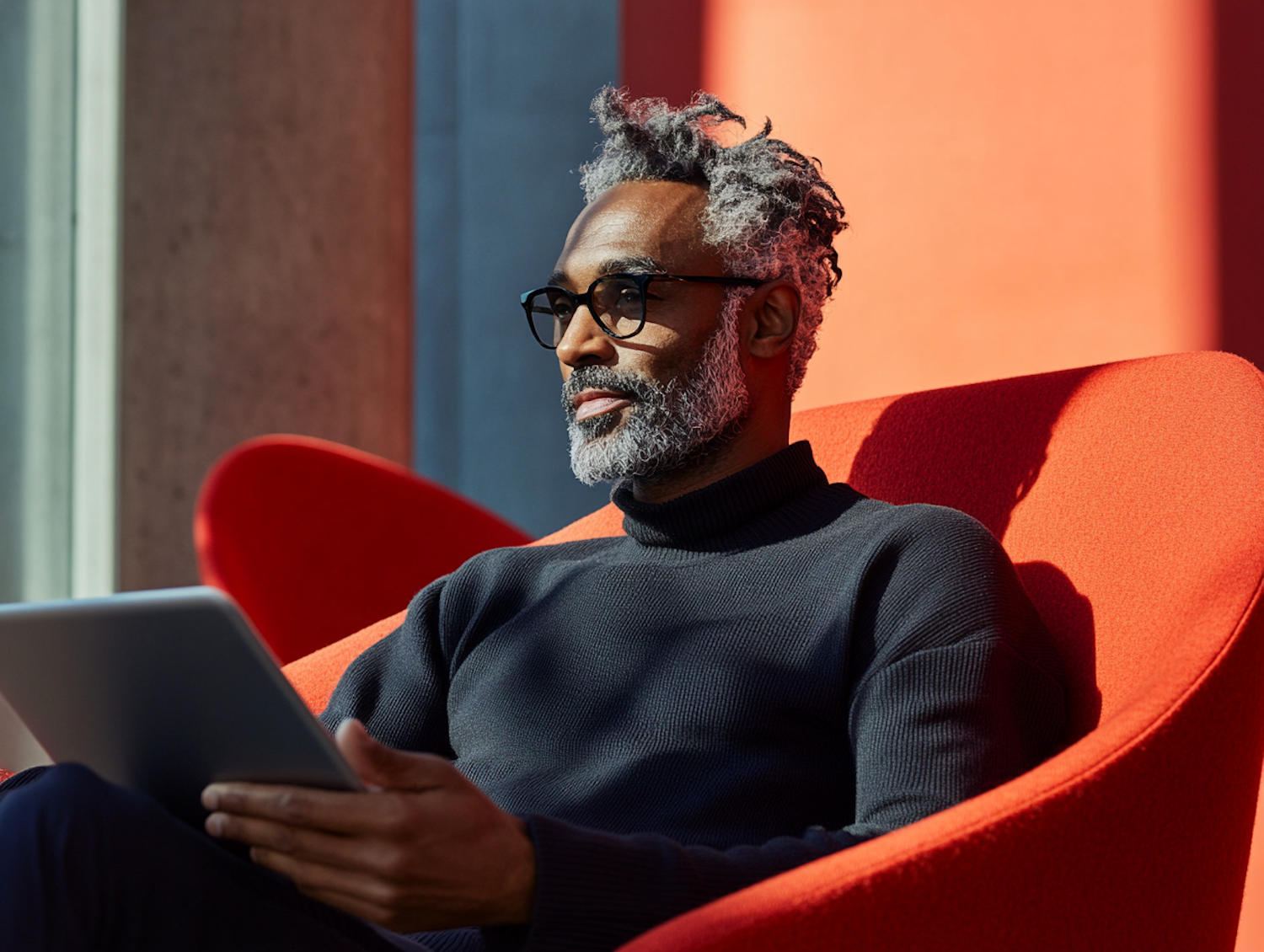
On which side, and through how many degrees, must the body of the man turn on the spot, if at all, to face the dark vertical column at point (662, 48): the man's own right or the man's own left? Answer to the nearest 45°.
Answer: approximately 135° to the man's own right

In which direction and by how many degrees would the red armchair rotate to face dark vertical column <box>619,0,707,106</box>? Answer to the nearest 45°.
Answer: approximately 135° to its right

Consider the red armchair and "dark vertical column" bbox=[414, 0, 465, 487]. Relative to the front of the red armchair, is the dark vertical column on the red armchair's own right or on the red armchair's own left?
on the red armchair's own right

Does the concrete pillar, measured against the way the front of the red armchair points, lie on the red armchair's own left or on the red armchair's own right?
on the red armchair's own right

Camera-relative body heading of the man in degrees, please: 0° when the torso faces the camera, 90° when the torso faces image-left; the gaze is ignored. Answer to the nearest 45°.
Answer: approximately 45°

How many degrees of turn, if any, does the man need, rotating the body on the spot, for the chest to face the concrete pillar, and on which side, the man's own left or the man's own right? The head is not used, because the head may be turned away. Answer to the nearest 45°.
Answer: approximately 135° to the man's own right

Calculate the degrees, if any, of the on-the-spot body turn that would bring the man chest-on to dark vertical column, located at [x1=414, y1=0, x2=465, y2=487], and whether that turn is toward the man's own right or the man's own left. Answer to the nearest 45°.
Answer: approximately 135° to the man's own right
